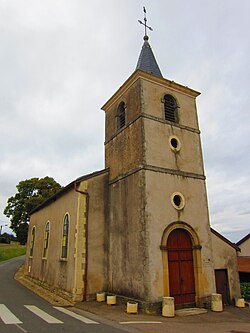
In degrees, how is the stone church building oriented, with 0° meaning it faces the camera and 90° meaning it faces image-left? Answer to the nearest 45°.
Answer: approximately 315°

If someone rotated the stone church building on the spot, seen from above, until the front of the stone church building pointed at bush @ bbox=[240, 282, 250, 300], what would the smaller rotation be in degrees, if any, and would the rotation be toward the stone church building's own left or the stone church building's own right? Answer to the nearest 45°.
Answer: approximately 90° to the stone church building's own left
